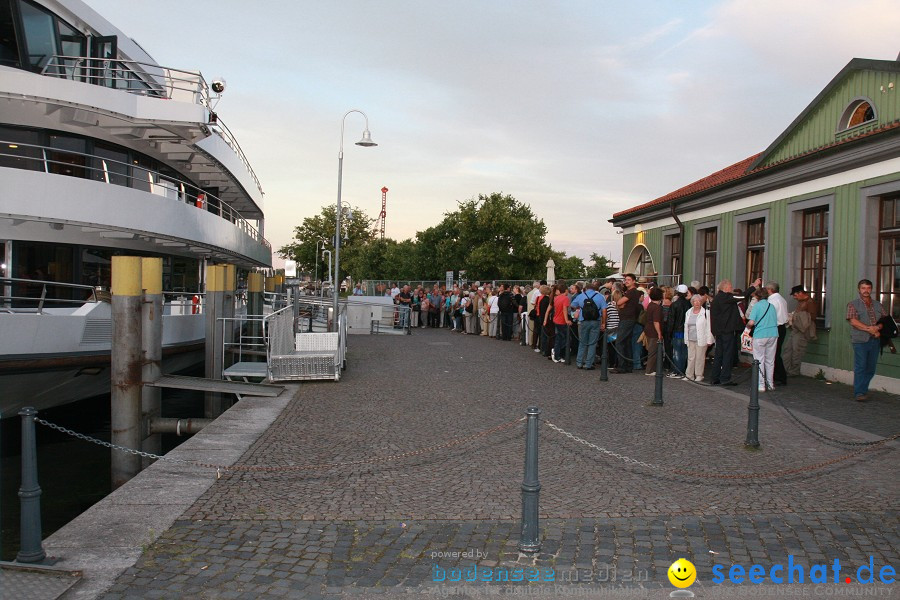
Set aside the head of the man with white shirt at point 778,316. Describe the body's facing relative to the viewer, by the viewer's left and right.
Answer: facing to the left of the viewer

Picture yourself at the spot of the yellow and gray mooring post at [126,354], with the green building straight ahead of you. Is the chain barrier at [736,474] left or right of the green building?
right

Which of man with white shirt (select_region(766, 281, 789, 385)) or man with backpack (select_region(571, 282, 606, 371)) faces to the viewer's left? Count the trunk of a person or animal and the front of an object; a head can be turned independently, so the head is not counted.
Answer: the man with white shirt

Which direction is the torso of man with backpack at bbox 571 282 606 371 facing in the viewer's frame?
away from the camera

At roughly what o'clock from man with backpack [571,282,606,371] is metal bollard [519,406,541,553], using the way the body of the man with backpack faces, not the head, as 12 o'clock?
The metal bollard is roughly at 6 o'clock from the man with backpack.

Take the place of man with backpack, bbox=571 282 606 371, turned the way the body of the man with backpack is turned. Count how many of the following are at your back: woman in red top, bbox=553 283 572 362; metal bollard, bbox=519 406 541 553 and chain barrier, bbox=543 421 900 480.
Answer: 2

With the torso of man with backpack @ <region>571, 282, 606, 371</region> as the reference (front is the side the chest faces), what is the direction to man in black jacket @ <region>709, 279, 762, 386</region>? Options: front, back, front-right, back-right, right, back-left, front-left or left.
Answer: back-right

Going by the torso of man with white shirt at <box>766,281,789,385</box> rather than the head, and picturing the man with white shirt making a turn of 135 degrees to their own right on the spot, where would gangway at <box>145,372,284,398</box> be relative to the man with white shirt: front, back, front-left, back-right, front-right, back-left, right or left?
back

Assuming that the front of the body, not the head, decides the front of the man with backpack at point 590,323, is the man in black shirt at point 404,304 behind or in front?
in front

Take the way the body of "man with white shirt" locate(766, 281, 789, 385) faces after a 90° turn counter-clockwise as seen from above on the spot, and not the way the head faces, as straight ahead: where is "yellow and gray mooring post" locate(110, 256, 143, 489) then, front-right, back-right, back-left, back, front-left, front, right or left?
front-right

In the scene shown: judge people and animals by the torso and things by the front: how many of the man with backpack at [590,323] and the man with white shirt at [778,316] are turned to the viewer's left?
1
